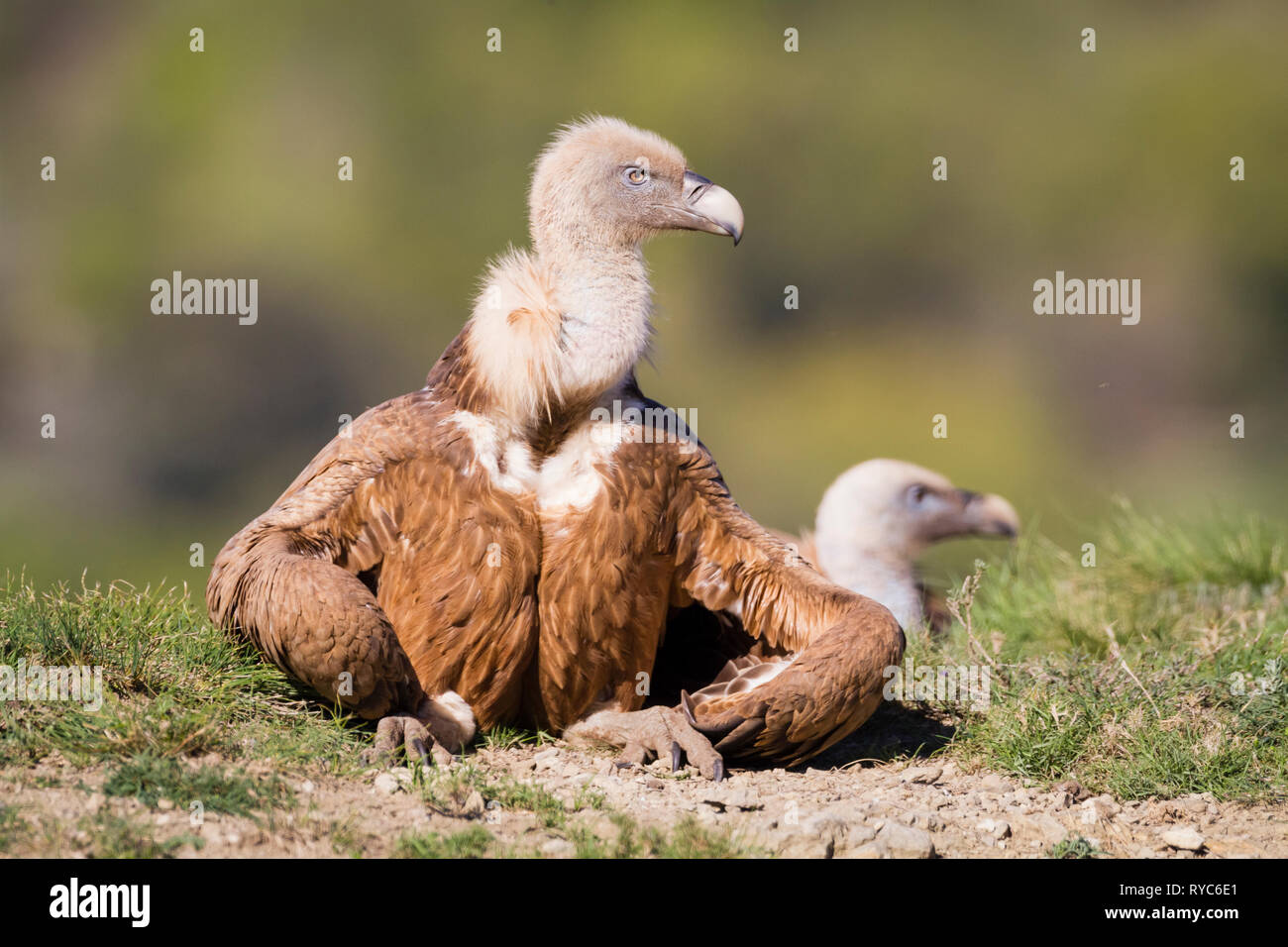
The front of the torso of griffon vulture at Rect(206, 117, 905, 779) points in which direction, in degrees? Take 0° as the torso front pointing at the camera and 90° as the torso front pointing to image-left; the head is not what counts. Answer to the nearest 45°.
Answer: approximately 0°

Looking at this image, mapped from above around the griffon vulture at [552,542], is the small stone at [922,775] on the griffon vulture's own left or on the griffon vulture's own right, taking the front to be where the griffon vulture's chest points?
on the griffon vulture's own left
